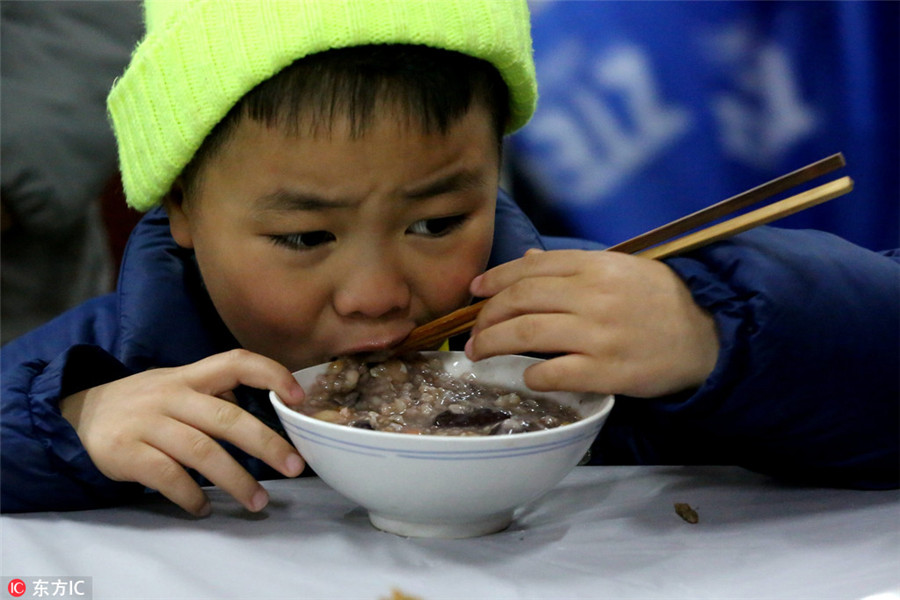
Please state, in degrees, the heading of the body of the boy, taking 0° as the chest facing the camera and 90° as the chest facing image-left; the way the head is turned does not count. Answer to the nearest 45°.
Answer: approximately 0°

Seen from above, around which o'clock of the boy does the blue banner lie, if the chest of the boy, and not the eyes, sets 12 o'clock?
The blue banner is roughly at 7 o'clock from the boy.

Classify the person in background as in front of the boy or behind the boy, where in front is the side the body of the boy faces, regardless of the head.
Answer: behind
